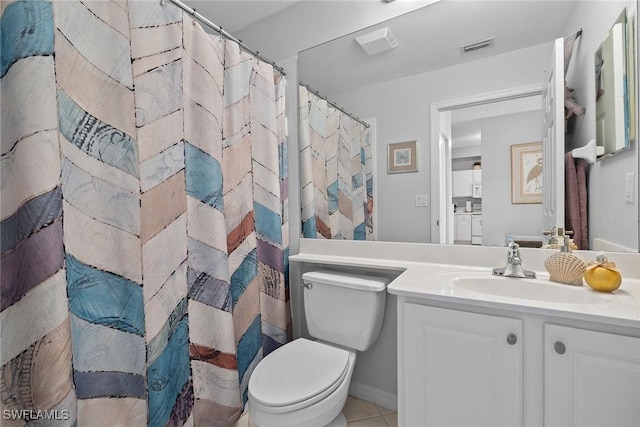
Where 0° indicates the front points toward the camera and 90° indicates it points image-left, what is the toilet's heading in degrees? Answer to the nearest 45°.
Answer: approximately 45°

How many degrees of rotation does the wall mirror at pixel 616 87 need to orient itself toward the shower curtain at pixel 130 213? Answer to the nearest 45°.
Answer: approximately 45° to its left

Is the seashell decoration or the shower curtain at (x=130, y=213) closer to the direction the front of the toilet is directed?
the shower curtain

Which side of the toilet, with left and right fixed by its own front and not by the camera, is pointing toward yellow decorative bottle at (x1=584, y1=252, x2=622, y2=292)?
left

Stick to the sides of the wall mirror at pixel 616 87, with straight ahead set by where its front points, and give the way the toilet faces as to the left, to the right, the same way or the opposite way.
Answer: to the left

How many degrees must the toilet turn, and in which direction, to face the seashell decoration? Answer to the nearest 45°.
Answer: approximately 135° to its left

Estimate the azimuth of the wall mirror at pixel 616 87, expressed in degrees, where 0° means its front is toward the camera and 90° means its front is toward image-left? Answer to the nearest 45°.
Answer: approximately 90°
